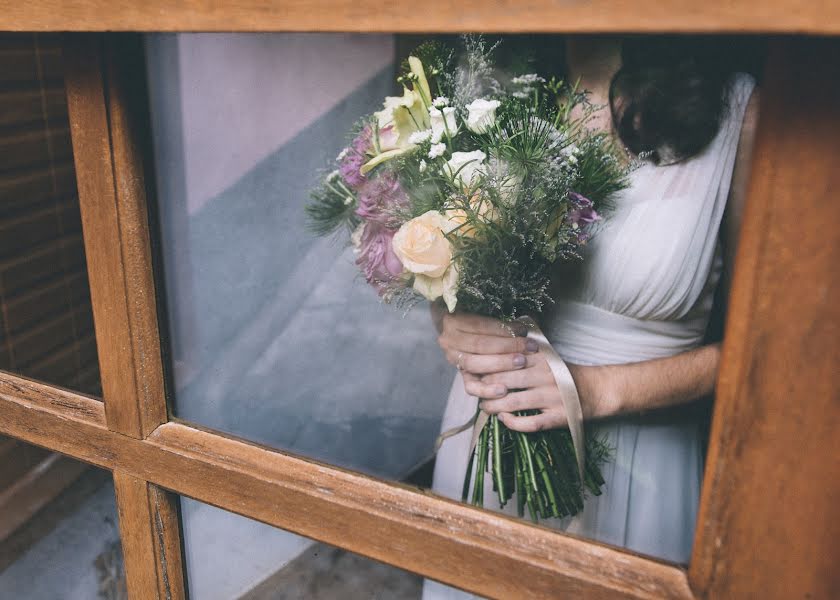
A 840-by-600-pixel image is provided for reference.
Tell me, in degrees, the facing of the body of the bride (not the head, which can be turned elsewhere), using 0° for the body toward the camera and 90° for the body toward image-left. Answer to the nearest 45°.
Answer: approximately 45°
